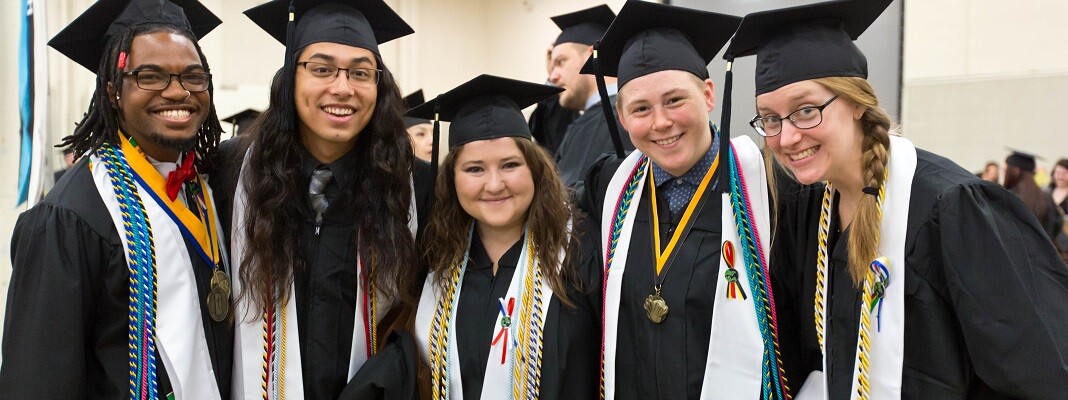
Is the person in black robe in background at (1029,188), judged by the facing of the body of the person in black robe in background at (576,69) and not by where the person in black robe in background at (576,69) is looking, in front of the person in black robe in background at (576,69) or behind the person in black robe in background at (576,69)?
behind

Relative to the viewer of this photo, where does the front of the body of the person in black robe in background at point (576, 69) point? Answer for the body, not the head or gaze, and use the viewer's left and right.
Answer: facing to the left of the viewer
